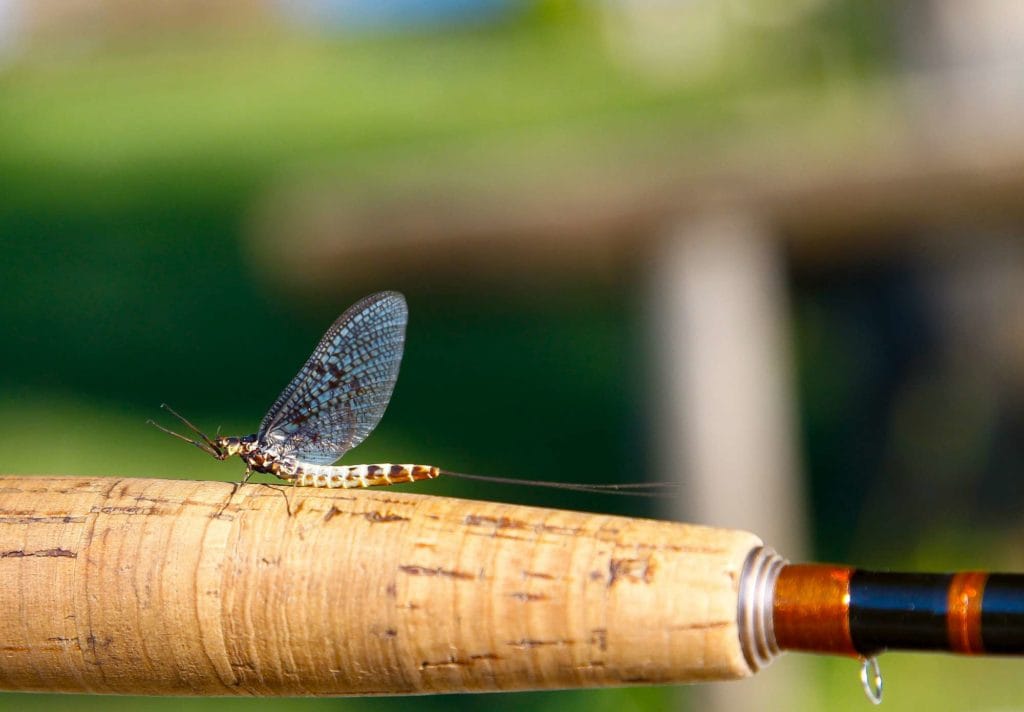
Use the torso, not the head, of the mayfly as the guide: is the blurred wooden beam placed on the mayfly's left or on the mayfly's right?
on the mayfly's right

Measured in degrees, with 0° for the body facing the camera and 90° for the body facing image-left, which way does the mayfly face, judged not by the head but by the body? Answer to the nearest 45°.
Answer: approximately 90°
